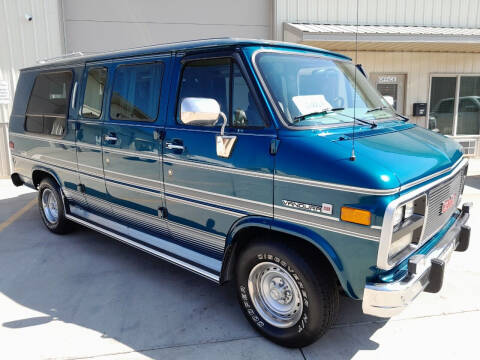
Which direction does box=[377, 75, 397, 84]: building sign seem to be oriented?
toward the camera

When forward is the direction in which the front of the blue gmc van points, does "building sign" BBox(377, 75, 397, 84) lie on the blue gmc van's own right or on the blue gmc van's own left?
on the blue gmc van's own left

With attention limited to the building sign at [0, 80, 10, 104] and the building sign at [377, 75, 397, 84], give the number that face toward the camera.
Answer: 2

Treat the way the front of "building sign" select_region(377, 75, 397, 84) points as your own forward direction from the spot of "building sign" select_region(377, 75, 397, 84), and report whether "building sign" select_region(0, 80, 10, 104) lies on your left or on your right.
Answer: on your right

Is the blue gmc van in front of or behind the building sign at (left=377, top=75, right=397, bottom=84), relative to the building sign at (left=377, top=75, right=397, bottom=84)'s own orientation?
in front

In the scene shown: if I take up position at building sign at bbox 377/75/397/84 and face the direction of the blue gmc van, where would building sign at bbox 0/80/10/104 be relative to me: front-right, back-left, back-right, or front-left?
front-right

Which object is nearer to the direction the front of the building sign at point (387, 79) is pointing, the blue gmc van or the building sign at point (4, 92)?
the blue gmc van

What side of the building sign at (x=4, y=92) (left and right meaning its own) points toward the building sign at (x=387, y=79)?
left

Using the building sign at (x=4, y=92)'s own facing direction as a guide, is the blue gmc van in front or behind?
in front

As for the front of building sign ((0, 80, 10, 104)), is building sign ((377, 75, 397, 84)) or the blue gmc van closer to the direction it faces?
the blue gmc van

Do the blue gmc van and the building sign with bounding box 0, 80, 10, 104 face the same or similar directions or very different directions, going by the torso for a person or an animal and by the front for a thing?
same or similar directions

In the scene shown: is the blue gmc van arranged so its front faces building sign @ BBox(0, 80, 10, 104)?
no
